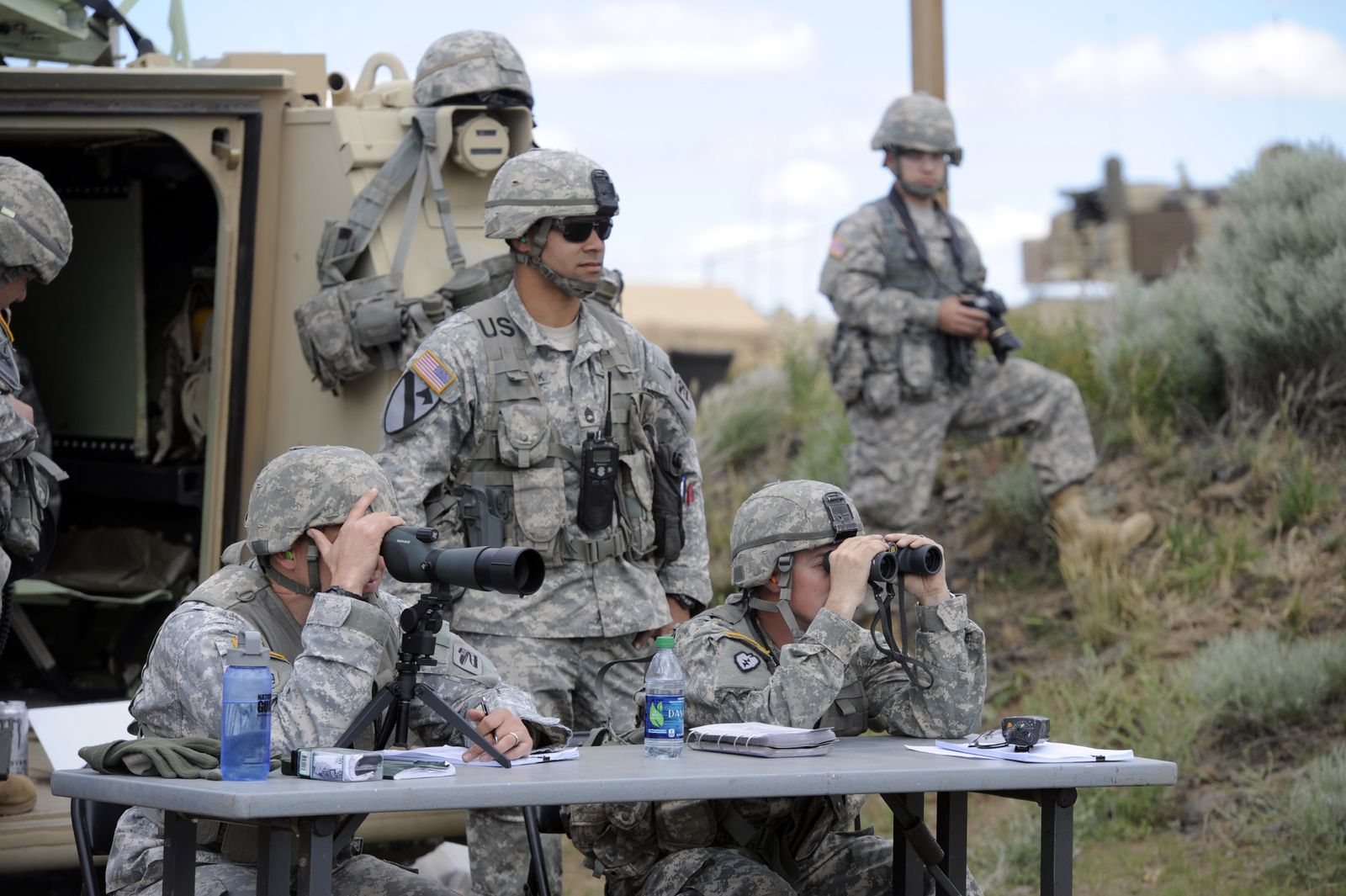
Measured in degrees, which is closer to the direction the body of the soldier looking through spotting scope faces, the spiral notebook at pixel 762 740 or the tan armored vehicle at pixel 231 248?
the spiral notebook

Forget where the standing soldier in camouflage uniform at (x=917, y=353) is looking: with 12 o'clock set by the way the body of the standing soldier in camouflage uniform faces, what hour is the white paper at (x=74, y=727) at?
The white paper is roughly at 3 o'clock from the standing soldier in camouflage uniform.

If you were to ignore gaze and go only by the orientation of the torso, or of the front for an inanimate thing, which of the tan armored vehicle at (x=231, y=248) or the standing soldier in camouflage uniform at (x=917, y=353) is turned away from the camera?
the tan armored vehicle

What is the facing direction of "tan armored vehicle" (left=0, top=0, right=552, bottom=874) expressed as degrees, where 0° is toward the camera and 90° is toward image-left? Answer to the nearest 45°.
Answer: approximately 180°

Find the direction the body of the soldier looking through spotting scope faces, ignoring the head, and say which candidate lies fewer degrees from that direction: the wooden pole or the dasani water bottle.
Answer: the dasani water bottle

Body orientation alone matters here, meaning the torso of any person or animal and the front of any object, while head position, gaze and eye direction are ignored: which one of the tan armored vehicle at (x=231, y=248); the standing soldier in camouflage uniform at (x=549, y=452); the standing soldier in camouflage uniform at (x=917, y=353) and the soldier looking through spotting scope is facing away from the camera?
the tan armored vehicle

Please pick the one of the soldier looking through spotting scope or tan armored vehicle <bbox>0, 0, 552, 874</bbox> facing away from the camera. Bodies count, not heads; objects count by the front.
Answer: the tan armored vehicle

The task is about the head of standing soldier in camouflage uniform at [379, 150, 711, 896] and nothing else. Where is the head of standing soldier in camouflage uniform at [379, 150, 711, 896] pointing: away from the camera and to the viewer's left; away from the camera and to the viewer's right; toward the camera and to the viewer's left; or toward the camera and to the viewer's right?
toward the camera and to the viewer's right

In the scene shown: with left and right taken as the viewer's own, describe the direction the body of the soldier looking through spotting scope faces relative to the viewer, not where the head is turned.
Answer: facing the viewer and to the right of the viewer

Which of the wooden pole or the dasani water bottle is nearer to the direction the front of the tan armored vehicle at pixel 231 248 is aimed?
the wooden pole

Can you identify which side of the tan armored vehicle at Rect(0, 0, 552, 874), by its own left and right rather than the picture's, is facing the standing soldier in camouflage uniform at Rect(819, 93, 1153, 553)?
right
